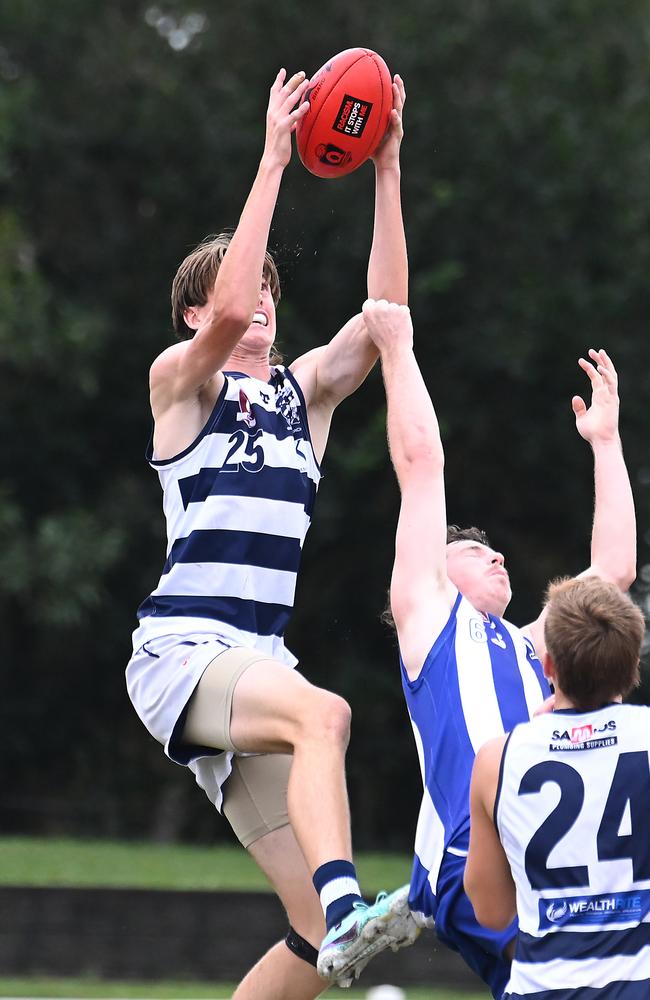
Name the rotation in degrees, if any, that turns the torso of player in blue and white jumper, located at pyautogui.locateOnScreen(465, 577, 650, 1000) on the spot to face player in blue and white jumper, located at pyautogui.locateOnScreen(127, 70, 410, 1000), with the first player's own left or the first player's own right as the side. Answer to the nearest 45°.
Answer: approximately 45° to the first player's own left

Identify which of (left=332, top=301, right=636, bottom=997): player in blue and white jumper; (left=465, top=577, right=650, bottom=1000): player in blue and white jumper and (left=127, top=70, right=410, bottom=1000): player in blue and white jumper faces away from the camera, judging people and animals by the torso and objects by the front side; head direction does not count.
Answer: (left=465, top=577, right=650, bottom=1000): player in blue and white jumper

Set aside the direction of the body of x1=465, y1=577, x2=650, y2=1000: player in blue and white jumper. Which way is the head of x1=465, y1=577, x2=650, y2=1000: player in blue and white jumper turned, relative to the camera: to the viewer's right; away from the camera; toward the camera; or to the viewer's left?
away from the camera

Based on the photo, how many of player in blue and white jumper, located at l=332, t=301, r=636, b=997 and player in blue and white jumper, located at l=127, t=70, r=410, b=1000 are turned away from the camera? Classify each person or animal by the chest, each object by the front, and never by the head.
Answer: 0

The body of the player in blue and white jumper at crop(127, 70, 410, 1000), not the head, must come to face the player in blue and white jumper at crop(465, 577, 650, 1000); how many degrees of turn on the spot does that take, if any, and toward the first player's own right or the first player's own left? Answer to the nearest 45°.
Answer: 0° — they already face them

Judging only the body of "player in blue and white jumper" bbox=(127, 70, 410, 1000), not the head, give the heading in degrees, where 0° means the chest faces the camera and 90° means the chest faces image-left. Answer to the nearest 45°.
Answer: approximately 315°

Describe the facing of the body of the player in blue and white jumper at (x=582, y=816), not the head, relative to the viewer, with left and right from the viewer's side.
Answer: facing away from the viewer

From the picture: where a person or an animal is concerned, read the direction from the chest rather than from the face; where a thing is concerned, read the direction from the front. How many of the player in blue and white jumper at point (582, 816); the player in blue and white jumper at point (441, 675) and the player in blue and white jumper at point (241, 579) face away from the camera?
1

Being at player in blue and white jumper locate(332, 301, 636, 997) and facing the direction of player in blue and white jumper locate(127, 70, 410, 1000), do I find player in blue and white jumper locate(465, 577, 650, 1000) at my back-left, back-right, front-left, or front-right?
back-left

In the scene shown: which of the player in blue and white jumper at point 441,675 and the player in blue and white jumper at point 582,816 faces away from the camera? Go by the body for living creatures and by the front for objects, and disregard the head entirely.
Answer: the player in blue and white jumper at point 582,816

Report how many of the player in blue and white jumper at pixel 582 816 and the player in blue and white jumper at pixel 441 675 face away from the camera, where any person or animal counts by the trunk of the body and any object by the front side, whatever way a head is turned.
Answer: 1
